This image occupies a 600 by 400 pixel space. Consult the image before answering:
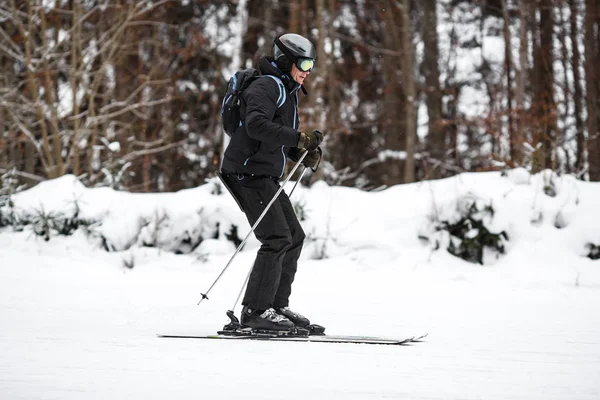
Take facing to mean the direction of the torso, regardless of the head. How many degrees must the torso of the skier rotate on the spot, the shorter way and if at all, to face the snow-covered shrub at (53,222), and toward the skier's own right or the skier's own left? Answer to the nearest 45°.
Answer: approximately 135° to the skier's own left

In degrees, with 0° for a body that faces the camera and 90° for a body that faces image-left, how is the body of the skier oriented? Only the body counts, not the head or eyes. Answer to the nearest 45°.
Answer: approximately 270°

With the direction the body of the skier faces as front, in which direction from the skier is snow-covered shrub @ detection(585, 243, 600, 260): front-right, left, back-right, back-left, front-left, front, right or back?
front-left

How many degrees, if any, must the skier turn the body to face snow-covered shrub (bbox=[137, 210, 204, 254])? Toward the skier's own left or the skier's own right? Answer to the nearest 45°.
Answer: approximately 90° to the skier's own left

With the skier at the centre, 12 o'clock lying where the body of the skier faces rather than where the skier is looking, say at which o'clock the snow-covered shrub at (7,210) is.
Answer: The snow-covered shrub is roughly at 8 o'clock from the skier.

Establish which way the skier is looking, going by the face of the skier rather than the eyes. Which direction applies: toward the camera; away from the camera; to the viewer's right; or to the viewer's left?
to the viewer's right

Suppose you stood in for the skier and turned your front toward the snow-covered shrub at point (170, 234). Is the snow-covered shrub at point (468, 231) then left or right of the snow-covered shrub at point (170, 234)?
right
